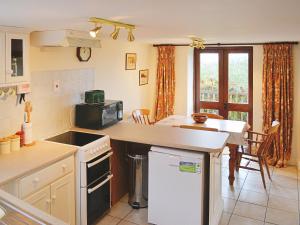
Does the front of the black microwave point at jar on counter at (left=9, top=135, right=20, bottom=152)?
no

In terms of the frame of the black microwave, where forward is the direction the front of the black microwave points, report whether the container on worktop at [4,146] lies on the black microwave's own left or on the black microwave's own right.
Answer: on the black microwave's own right

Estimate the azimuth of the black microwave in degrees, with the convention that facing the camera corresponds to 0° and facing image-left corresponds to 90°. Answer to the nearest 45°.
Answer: approximately 315°

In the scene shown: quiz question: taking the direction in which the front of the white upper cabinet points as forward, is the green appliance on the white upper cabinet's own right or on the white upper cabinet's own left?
on the white upper cabinet's own left

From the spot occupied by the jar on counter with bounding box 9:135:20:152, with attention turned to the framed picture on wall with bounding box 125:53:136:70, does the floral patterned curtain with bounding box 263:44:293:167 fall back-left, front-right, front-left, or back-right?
front-right

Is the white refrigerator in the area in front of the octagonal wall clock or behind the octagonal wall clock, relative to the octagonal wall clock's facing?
in front

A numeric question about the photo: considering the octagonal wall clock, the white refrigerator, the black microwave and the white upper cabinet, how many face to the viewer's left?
0

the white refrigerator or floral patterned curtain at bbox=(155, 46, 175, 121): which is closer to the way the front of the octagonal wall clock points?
the white refrigerator

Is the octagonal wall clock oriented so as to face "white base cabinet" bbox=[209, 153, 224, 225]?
yes

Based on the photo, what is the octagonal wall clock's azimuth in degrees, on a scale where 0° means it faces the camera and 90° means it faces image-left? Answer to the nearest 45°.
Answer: approximately 315°

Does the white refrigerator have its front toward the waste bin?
no

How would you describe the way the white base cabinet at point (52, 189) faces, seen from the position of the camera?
facing the viewer and to the right of the viewer
